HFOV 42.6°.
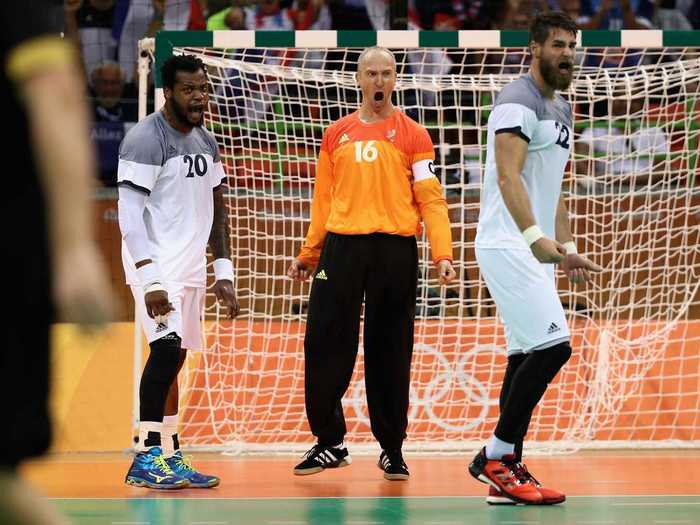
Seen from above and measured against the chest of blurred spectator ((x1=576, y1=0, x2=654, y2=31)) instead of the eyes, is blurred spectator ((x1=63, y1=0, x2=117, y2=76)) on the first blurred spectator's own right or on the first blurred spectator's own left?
on the first blurred spectator's own right

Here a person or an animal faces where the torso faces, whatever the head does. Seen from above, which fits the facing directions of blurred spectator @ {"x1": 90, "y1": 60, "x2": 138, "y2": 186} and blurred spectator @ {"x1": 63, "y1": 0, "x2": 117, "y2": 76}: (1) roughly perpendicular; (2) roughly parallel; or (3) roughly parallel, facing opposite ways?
roughly parallel

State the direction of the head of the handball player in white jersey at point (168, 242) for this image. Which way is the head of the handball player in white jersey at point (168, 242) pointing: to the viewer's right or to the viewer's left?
to the viewer's right

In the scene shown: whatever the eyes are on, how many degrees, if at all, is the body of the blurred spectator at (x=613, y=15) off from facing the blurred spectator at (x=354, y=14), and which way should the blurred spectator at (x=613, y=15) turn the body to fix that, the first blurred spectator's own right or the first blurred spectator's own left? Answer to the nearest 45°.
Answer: approximately 90° to the first blurred spectator's own right

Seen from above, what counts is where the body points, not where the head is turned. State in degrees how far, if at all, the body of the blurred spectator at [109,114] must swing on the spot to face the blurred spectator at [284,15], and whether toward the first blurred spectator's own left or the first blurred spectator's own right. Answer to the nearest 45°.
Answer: approximately 90° to the first blurred spectator's own left

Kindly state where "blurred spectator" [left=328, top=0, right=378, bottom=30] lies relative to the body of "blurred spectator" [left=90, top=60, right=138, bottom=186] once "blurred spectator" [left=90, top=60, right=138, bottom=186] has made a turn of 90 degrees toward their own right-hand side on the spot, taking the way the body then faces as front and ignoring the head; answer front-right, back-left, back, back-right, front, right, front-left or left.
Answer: back

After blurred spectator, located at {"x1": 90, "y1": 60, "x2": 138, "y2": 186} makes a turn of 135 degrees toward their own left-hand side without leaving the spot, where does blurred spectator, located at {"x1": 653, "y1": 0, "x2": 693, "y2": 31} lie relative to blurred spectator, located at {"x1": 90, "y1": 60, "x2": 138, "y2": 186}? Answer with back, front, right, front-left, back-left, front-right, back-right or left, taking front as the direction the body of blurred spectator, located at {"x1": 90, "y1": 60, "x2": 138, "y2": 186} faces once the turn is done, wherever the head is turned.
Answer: front-right

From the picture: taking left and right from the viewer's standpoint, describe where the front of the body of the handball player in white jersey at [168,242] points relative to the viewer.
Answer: facing the viewer and to the right of the viewer

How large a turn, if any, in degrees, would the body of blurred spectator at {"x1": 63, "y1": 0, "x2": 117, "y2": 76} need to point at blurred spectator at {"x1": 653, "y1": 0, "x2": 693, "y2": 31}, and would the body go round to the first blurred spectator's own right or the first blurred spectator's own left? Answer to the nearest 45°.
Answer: approximately 90° to the first blurred spectator's own left

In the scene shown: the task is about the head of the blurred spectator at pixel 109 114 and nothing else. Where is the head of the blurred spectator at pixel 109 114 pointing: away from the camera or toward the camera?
toward the camera

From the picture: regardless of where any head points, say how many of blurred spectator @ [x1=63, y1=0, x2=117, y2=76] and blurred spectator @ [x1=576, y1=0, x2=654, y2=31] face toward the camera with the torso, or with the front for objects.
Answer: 2

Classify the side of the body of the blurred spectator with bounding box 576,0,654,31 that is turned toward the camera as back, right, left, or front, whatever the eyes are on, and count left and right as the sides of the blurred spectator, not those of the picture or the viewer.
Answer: front

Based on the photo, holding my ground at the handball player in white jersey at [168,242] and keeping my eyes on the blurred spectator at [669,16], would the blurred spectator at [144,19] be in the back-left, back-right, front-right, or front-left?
front-left

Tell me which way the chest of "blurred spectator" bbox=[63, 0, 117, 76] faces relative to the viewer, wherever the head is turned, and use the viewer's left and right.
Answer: facing the viewer

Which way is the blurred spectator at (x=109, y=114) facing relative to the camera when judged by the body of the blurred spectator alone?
toward the camera

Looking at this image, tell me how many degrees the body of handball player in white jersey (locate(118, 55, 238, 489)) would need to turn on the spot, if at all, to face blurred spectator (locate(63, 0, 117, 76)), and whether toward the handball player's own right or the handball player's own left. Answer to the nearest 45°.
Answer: approximately 135° to the handball player's own left
